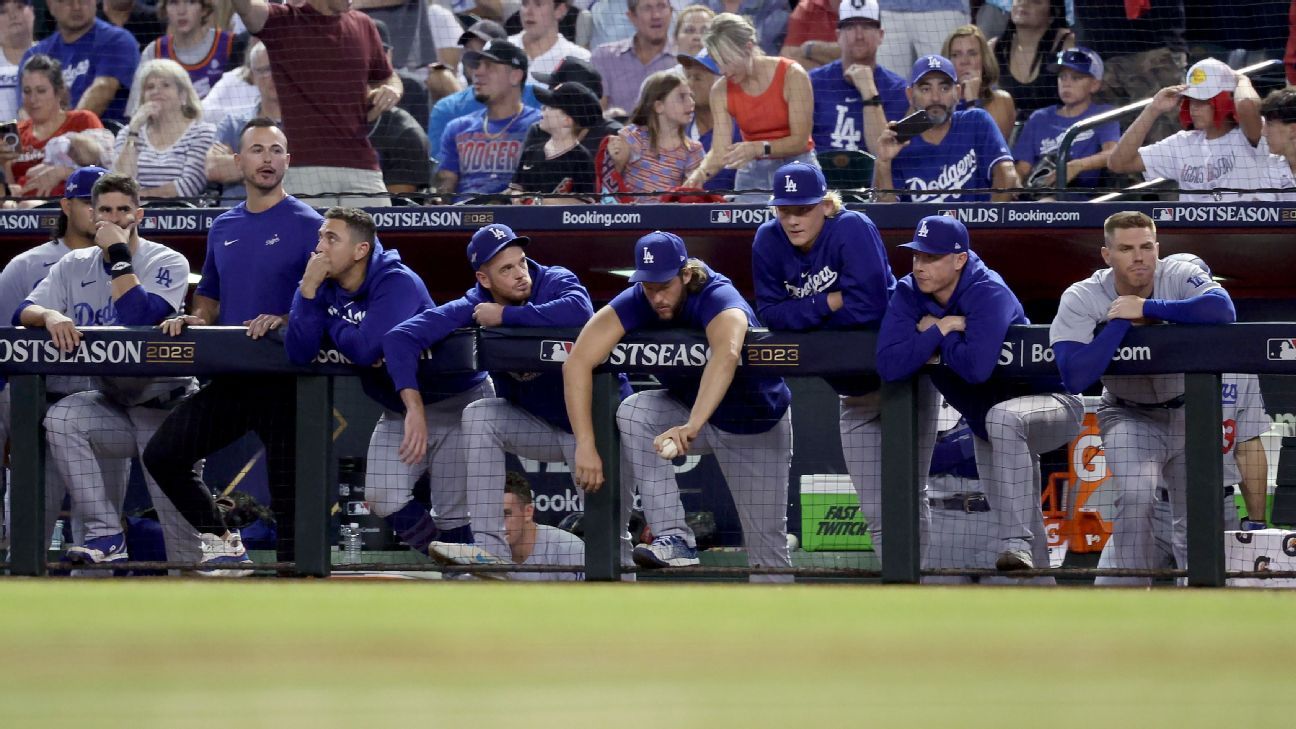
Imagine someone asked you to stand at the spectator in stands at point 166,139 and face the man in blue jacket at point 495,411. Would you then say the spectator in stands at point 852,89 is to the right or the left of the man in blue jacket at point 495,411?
left

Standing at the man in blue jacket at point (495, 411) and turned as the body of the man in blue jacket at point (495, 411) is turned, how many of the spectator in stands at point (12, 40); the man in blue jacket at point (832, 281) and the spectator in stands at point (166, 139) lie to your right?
2

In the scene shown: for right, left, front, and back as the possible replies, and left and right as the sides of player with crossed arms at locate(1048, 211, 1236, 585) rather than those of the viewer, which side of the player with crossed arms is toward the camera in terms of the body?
front

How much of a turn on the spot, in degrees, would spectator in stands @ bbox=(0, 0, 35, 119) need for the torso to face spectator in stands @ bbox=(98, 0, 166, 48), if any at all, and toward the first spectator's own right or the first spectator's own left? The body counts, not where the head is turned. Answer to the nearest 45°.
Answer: approximately 90° to the first spectator's own left

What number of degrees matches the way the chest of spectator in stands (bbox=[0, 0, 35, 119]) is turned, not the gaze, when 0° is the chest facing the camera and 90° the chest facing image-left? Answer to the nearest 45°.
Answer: approximately 0°

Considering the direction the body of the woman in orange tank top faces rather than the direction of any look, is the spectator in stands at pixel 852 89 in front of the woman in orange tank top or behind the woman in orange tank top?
behind

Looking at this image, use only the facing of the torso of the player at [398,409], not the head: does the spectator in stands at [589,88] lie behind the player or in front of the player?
behind

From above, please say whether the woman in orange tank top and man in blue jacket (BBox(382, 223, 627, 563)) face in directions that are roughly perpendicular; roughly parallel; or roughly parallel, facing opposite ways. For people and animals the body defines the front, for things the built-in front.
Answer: roughly parallel

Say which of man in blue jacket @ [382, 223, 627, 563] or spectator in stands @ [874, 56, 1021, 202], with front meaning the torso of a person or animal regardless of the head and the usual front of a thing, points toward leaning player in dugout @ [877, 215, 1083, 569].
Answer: the spectator in stands

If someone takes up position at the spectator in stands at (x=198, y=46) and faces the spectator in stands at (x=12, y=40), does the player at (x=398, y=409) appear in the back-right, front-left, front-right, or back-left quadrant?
back-left

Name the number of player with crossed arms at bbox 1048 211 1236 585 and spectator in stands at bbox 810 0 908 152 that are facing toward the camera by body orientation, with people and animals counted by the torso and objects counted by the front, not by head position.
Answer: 2

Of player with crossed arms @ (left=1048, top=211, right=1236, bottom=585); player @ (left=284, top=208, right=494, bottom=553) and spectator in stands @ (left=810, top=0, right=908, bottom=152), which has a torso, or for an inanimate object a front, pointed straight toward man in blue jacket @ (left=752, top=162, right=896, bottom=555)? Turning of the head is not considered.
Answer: the spectator in stands

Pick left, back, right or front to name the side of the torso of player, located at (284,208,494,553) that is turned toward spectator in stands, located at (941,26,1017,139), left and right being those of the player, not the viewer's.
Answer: back

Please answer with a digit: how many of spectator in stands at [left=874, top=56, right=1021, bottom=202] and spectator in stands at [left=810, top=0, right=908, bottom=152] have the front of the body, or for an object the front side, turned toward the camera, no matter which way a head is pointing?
2

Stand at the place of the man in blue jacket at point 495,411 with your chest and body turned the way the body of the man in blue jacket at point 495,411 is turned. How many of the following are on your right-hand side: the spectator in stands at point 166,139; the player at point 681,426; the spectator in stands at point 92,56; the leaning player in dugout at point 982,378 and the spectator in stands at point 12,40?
3

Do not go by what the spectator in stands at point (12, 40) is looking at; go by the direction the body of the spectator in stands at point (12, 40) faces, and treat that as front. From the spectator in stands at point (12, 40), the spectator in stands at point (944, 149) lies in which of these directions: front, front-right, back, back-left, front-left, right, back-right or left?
front-left

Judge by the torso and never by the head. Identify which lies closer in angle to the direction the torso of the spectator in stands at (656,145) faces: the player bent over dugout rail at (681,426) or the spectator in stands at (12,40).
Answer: the player bent over dugout rail

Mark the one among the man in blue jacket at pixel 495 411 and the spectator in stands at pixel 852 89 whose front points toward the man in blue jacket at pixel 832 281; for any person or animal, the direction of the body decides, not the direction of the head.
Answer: the spectator in stands

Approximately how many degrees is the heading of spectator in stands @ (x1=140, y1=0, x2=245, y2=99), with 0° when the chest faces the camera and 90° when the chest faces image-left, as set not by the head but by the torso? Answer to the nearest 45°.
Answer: approximately 0°

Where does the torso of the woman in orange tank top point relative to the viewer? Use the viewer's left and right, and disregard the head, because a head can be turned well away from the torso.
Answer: facing the viewer and to the left of the viewer
